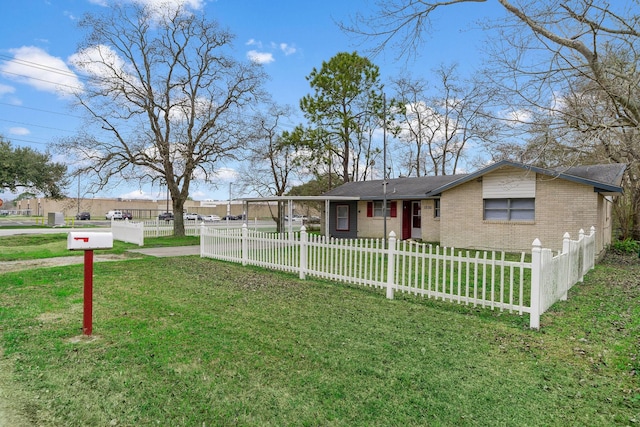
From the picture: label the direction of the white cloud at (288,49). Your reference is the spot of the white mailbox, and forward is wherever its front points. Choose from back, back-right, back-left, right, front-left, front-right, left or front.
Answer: back-right

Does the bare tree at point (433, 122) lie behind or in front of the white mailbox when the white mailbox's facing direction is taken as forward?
behind

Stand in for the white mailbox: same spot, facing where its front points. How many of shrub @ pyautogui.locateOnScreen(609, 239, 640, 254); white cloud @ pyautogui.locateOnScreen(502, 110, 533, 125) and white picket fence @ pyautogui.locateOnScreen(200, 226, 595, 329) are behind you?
3

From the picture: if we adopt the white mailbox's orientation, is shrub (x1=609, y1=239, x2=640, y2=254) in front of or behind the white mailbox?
behind

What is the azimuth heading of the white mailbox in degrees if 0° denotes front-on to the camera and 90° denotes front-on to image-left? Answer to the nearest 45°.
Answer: approximately 90°

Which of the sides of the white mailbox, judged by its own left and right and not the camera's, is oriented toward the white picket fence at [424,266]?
back

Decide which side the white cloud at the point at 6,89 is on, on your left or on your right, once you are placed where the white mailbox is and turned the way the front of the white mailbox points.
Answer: on your right

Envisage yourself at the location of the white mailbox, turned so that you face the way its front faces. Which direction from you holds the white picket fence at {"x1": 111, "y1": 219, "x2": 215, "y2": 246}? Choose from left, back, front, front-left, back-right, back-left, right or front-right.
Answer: right
